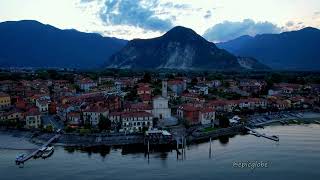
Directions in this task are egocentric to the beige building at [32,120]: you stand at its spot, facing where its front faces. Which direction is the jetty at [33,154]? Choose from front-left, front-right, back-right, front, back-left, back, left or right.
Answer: front

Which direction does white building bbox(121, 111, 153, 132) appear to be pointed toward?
toward the camera

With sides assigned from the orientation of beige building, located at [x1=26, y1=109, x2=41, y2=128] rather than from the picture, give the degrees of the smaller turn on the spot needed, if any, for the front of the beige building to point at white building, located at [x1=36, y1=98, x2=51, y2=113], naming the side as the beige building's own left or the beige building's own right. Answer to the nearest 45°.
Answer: approximately 180°

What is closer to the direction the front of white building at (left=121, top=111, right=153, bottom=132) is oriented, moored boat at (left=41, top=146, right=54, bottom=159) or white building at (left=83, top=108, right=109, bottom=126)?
the moored boat

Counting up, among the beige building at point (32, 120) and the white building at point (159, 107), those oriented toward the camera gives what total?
2

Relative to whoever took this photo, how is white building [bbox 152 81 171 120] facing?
facing the viewer

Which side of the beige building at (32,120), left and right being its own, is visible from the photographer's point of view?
front

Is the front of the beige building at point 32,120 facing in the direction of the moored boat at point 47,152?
yes

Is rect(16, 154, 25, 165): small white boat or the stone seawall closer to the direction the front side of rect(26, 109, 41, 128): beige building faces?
the small white boat

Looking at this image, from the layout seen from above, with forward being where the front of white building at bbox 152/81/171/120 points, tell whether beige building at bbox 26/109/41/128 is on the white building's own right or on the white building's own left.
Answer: on the white building's own right

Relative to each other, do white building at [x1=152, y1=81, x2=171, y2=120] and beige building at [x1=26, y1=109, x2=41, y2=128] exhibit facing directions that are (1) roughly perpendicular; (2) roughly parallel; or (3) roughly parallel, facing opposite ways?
roughly parallel

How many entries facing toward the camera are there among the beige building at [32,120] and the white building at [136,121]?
2

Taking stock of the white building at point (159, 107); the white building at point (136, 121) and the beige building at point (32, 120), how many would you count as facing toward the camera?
3

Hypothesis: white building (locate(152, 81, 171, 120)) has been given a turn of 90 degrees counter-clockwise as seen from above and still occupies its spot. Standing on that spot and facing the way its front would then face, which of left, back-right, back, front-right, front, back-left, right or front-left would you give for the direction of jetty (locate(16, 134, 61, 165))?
back-right

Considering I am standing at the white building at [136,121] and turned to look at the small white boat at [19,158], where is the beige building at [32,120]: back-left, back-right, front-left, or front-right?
front-right
